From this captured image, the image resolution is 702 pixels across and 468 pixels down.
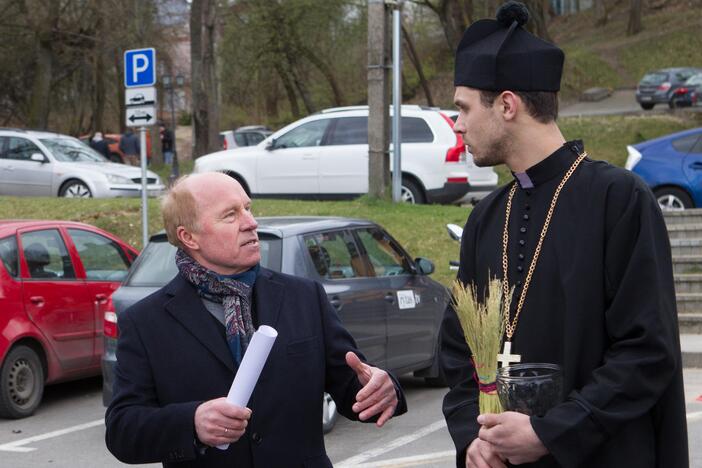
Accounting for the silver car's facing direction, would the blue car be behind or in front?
in front

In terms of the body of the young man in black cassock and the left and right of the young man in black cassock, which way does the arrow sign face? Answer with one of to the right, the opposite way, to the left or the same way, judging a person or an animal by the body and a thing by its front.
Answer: to the left

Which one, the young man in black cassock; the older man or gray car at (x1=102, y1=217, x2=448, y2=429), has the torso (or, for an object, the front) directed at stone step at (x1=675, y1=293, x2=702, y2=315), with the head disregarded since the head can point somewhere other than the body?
the gray car

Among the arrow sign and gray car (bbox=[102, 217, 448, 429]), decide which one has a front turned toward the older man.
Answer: the arrow sign

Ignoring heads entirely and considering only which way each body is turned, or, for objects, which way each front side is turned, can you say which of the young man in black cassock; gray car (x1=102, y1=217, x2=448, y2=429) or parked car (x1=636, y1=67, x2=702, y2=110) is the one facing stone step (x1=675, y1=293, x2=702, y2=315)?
the gray car

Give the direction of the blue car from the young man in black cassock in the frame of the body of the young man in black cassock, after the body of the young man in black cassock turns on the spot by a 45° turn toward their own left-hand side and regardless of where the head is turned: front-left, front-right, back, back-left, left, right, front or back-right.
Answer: back

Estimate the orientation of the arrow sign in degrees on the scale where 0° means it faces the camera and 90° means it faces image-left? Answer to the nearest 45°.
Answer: approximately 0°

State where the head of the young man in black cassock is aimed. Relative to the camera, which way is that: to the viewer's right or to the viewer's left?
to the viewer's left

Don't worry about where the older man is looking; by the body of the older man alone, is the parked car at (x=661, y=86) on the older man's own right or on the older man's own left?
on the older man's own left

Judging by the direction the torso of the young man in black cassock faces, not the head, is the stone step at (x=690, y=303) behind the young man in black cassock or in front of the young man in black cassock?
behind

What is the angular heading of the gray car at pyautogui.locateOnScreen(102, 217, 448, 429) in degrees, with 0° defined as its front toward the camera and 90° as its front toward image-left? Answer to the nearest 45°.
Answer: approximately 225°
